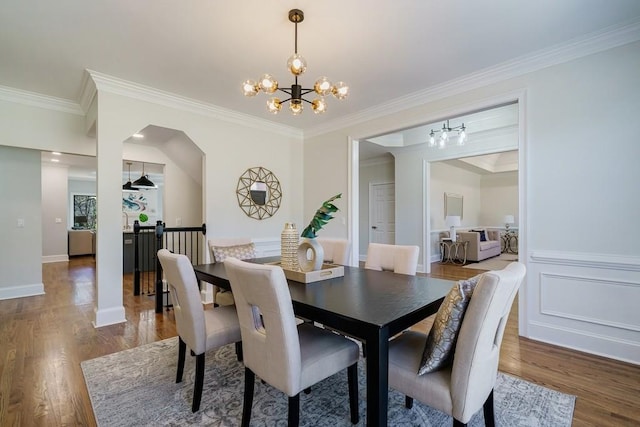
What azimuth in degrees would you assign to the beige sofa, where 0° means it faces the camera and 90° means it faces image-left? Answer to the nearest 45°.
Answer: approximately 315°

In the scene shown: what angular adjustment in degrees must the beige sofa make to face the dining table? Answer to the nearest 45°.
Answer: approximately 45° to its right

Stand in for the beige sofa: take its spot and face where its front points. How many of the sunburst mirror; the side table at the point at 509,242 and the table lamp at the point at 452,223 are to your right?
2

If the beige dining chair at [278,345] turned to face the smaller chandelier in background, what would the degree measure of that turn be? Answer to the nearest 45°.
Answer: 0° — it already faces it

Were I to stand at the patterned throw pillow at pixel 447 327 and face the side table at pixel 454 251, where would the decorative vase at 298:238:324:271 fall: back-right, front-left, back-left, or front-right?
front-left

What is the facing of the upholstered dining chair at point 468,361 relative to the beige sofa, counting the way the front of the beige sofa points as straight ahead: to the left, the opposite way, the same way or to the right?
the opposite way

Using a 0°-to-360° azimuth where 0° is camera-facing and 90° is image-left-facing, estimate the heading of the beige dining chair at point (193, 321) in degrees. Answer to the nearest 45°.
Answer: approximately 225°

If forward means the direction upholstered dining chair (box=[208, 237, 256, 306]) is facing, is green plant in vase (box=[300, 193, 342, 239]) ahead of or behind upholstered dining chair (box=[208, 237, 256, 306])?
ahead

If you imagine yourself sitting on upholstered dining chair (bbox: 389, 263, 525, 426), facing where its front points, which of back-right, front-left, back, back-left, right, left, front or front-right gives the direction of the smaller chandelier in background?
front-right

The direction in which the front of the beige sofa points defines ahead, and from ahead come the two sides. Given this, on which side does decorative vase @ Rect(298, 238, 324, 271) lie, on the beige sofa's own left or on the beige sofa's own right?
on the beige sofa's own right

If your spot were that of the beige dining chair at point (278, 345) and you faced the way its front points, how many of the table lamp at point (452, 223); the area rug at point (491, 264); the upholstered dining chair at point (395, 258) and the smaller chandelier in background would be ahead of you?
4

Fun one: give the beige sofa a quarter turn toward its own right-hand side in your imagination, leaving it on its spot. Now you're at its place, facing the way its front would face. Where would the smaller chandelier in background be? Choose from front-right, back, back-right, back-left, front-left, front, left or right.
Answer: front-left

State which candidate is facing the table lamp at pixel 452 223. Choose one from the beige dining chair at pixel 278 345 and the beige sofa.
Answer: the beige dining chair

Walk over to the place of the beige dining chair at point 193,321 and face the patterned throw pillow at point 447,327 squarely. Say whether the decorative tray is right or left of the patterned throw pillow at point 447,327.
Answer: left

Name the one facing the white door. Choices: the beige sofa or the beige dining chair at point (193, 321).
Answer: the beige dining chair

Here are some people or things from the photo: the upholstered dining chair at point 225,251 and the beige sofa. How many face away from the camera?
0

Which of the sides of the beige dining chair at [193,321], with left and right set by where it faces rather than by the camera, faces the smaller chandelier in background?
front

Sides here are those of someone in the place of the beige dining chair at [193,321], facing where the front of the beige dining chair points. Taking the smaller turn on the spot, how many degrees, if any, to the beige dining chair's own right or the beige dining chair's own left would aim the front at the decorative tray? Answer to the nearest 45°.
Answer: approximately 45° to the beige dining chair's own right
